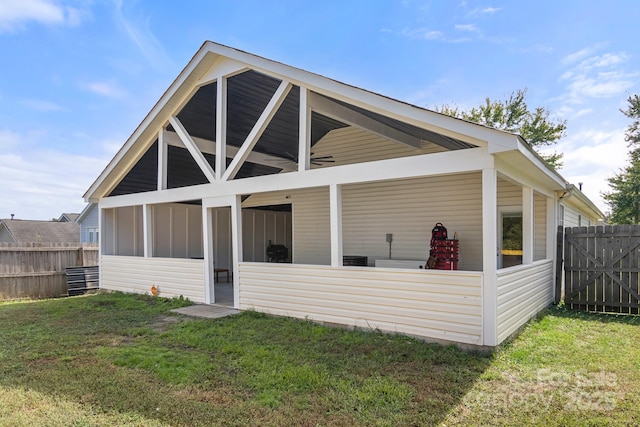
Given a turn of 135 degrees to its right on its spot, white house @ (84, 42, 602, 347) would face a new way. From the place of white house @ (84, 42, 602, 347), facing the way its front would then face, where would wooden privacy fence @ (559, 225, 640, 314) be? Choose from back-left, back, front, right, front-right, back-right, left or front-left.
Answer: right

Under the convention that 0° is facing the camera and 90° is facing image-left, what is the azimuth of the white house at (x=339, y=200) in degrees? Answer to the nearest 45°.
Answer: approximately 45°

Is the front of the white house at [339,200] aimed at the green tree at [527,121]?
no

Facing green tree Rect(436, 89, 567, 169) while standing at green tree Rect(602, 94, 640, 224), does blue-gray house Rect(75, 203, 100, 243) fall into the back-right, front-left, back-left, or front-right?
front-left

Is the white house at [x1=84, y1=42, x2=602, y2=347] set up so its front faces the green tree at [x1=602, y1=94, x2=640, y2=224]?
no

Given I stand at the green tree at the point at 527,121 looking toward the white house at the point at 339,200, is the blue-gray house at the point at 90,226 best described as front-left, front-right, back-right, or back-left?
front-right
